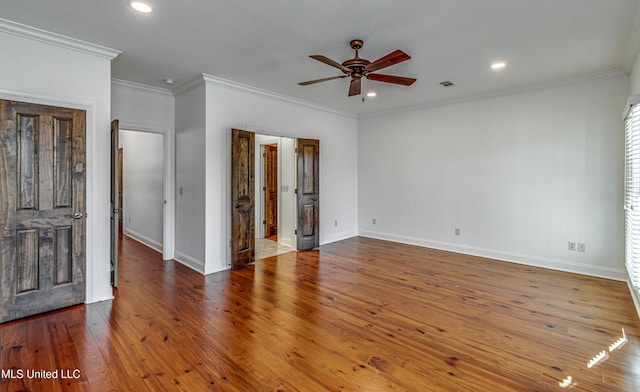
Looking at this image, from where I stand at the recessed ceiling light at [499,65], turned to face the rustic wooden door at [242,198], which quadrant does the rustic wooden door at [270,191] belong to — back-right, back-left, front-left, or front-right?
front-right

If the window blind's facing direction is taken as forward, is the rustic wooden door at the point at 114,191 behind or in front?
in front

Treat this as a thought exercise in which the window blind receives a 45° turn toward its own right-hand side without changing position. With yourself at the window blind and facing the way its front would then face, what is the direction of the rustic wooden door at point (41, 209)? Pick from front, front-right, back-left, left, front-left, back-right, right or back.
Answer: left

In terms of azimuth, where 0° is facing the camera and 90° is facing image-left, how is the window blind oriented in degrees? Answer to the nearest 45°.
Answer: approximately 90°

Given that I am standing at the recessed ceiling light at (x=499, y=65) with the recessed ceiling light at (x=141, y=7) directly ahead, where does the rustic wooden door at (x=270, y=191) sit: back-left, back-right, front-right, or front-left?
front-right

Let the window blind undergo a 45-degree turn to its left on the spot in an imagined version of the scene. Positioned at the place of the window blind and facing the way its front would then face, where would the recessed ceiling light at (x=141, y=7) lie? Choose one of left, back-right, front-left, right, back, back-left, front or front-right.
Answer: front

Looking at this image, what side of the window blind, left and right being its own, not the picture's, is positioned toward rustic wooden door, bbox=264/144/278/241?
front

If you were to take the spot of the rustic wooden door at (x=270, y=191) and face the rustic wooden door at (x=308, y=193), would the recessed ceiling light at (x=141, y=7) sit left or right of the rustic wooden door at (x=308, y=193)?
right
